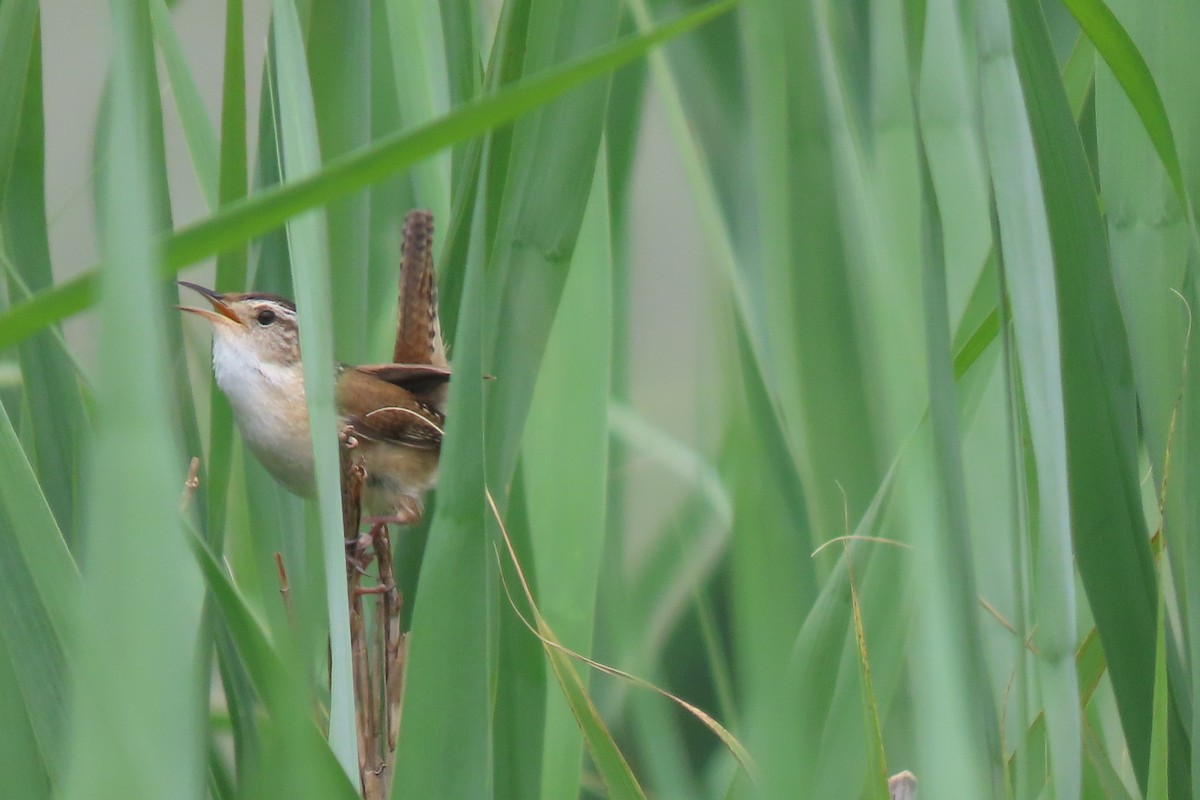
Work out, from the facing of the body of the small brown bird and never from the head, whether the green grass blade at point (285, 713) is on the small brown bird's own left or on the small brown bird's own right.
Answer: on the small brown bird's own left

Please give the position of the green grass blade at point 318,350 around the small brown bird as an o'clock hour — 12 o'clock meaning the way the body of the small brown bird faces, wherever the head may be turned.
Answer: The green grass blade is roughly at 9 o'clock from the small brown bird.

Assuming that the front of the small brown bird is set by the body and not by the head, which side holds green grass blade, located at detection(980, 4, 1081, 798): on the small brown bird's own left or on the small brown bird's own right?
on the small brown bird's own left

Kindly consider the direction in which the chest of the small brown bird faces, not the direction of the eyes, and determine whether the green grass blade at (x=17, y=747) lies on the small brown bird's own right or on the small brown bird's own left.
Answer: on the small brown bird's own left

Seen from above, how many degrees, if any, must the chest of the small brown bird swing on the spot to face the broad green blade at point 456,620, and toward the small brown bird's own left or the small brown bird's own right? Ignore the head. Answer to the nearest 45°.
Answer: approximately 90° to the small brown bird's own left

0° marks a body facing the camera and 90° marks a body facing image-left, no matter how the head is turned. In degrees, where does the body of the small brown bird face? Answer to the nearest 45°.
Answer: approximately 90°

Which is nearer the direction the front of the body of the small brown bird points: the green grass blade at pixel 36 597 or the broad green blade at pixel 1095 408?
the green grass blade
